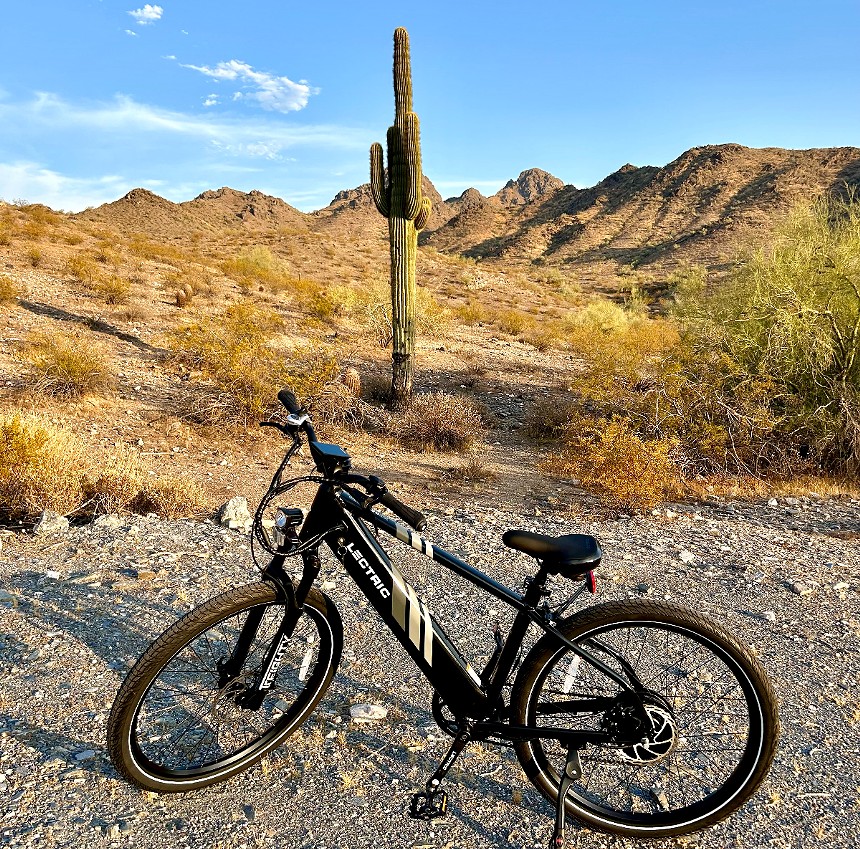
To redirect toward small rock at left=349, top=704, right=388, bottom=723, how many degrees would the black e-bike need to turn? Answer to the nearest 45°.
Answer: approximately 45° to its right

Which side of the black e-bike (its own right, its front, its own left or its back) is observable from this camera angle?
left

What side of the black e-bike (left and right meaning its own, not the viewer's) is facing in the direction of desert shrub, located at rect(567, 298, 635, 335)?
right

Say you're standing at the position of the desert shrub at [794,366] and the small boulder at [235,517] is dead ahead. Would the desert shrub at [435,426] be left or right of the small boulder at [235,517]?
right

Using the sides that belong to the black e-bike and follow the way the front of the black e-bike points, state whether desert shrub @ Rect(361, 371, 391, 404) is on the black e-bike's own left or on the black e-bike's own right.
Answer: on the black e-bike's own right

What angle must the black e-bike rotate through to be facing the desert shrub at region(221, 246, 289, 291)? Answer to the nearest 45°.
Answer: approximately 90° to its right

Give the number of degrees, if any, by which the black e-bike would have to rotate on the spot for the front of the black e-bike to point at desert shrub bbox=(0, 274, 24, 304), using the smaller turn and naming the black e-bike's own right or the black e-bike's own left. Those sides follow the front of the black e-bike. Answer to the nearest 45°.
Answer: approximately 45° to the black e-bike's own right

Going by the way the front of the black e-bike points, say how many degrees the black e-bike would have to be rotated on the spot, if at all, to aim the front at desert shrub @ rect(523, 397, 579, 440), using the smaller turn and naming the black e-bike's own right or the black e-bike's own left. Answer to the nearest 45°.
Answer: approximately 90° to the black e-bike's own right

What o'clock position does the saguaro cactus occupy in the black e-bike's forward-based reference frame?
The saguaro cactus is roughly at 3 o'clock from the black e-bike.
